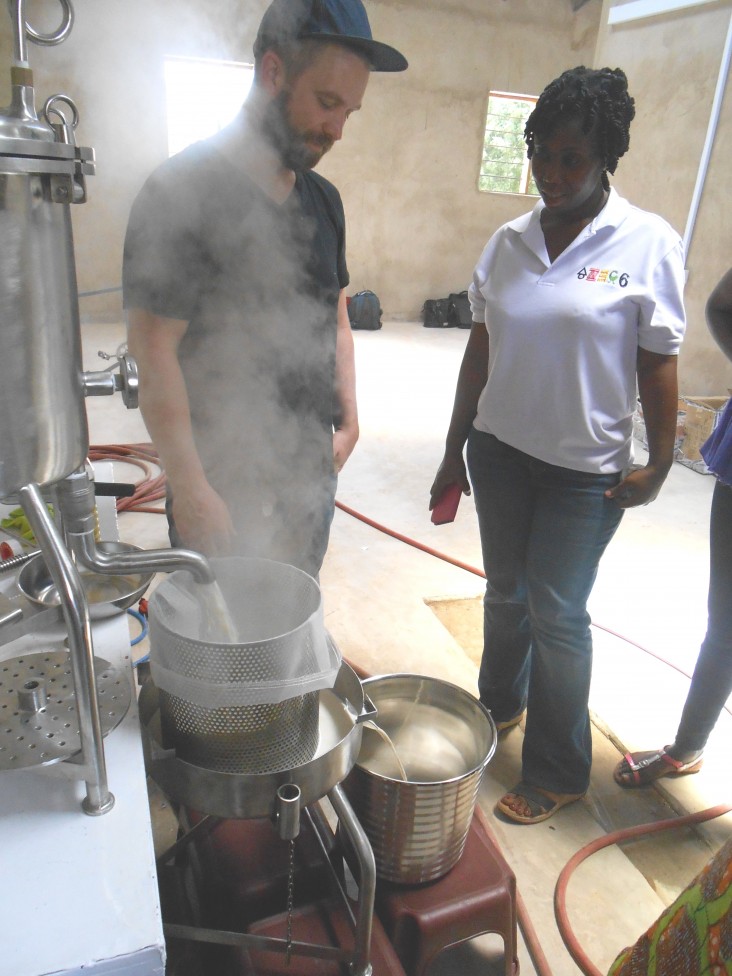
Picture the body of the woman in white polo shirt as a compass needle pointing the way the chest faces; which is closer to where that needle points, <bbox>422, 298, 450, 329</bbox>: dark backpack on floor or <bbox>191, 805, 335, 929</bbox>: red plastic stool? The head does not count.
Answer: the red plastic stool

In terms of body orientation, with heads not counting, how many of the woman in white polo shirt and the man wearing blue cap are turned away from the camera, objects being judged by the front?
0

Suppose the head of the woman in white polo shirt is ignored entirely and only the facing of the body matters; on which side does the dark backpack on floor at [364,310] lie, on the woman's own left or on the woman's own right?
on the woman's own right

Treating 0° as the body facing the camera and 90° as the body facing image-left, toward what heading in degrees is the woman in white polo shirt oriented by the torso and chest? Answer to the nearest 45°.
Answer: approximately 45°

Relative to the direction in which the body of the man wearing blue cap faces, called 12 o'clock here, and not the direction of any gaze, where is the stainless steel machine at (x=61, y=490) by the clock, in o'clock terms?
The stainless steel machine is roughly at 2 o'clock from the man wearing blue cap.

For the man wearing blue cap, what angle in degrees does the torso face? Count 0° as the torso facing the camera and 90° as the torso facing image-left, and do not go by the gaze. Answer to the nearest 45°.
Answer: approximately 315°

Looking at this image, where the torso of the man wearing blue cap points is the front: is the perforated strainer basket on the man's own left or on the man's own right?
on the man's own right

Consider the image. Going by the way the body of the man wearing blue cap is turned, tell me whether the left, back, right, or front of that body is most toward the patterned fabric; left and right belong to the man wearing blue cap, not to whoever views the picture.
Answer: front

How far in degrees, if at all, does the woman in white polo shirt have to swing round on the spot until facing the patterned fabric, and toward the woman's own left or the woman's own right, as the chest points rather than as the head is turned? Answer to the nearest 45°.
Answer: approximately 45° to the woman's own left
